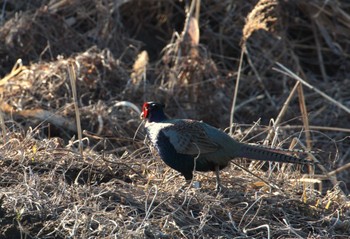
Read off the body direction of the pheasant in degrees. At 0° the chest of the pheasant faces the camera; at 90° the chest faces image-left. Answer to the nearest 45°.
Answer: approximately 90°
